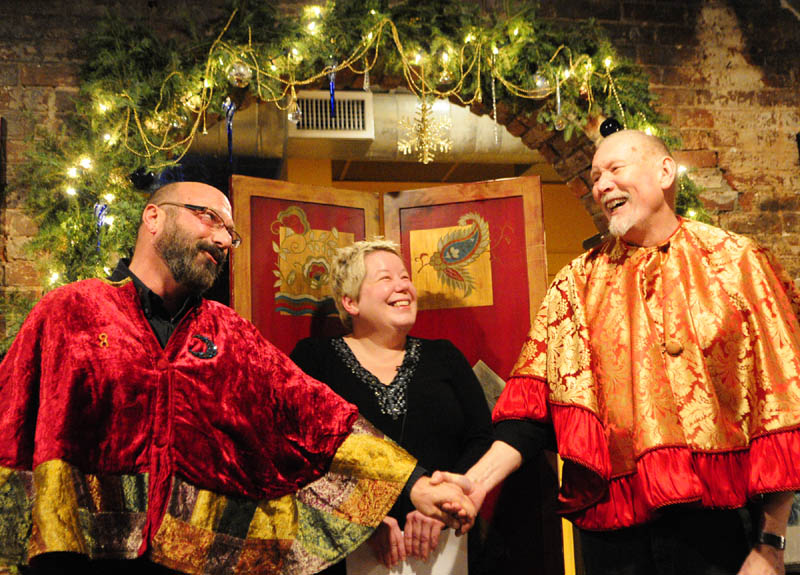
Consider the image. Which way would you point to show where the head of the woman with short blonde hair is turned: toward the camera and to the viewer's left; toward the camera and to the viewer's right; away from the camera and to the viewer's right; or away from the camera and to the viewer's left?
toward the camera and to the viewer's right

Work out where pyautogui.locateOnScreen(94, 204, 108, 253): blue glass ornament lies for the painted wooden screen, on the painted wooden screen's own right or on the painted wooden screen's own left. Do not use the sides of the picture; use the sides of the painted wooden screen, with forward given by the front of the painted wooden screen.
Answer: on the painted wooden screen's own right

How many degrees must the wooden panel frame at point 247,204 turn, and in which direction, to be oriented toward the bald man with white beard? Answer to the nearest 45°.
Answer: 0° — it already faces them

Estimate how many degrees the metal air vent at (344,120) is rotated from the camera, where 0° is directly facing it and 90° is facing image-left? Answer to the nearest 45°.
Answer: approximately 0°

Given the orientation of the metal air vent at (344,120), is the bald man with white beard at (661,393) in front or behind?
in front

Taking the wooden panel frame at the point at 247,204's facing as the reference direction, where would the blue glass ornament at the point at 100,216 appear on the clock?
The blue glass ornament is roughly at 4 o'clock from the wooden panel frame.

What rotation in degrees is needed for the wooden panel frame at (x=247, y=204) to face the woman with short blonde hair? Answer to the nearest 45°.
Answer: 0° — it already faces them

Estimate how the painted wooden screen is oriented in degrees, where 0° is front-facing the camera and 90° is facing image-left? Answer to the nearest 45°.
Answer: approximately 0°

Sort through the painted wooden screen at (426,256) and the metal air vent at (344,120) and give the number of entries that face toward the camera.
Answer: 2

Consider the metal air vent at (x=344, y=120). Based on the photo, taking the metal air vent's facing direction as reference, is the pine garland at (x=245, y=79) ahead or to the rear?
ahead
